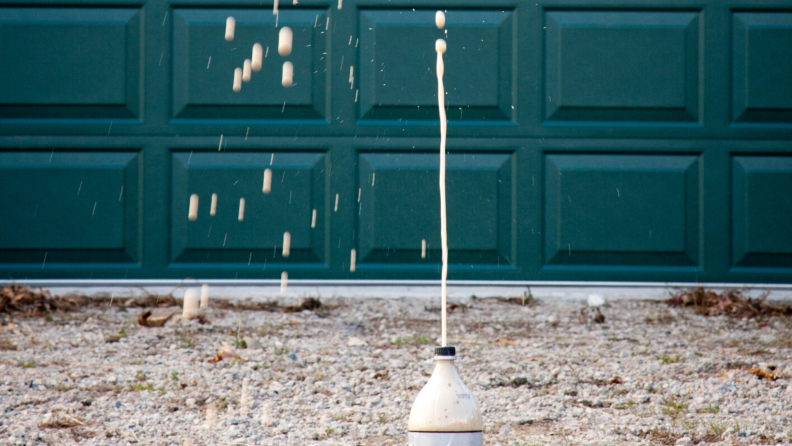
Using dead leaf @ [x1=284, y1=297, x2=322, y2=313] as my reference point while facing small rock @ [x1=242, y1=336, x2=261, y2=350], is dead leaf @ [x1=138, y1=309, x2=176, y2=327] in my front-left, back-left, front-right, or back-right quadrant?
front-right

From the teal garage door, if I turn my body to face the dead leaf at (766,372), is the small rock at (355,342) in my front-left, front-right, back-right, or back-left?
front-right

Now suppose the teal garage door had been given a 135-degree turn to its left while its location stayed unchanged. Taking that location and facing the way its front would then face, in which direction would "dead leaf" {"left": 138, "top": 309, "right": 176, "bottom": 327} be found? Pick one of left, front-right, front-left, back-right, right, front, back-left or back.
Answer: back

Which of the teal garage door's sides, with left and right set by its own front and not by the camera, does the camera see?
front

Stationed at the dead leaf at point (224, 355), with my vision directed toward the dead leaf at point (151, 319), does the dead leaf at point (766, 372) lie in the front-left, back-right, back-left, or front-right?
back-right

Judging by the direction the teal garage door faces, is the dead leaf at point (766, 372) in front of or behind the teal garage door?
in front

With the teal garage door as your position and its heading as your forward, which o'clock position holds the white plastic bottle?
The white plastic bottle is roughly at 12 o'clock from the teal garage door.

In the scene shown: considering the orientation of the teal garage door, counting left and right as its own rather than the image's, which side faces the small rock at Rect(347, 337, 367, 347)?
front

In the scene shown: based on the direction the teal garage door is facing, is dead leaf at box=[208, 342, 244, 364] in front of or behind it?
in front
